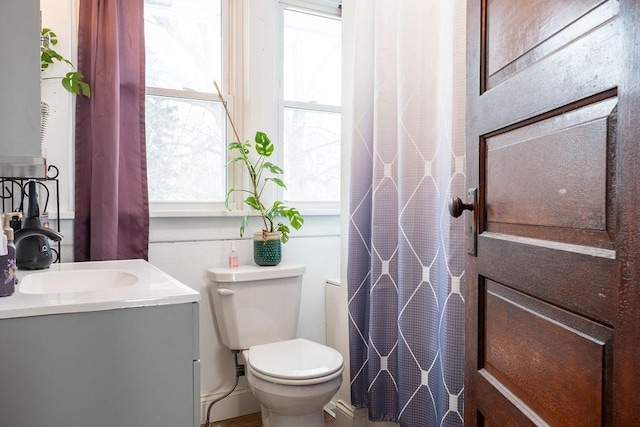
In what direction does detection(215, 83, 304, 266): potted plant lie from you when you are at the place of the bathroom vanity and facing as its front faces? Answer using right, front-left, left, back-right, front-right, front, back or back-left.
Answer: front-left

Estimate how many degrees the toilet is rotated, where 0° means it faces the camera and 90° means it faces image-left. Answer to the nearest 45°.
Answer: approximately 315°

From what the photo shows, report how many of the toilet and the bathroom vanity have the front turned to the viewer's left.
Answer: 0

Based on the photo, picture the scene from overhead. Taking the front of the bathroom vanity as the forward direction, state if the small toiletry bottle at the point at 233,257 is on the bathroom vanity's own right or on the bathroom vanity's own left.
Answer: on the bathroom vanity's own left

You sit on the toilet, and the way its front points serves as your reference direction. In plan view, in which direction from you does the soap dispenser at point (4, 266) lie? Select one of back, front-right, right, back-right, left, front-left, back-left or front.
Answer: right
